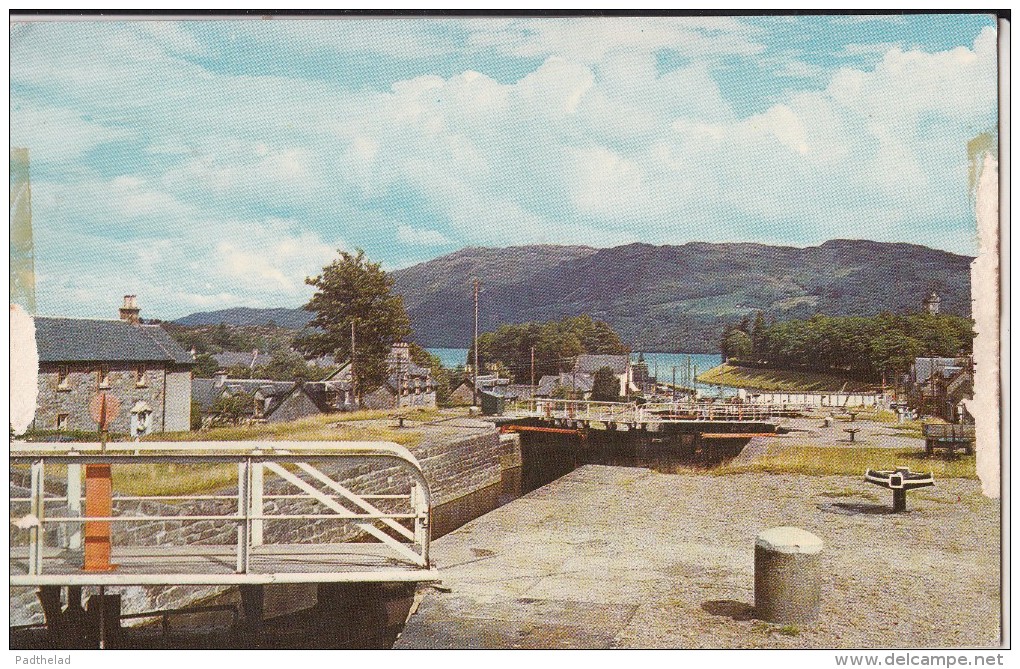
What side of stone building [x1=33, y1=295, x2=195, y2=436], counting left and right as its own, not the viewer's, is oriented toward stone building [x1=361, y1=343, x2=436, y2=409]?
left

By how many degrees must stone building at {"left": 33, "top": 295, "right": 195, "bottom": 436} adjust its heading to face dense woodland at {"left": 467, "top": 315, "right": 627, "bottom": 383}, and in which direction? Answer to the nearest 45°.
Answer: approximately 90° to its left

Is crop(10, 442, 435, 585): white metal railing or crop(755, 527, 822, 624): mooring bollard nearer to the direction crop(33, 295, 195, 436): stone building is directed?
the white metal railing

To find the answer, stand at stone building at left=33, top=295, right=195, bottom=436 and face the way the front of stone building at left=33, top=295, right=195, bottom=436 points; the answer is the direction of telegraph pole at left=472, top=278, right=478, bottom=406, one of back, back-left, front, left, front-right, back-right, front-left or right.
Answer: left

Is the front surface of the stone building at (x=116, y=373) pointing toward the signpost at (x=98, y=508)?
yes

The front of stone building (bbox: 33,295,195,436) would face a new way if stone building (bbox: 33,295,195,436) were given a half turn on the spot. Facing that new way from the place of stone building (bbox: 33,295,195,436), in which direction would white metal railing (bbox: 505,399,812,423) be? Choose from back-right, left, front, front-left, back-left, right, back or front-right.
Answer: right

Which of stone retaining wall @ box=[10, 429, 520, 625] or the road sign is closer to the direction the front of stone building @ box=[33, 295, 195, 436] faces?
the road sign

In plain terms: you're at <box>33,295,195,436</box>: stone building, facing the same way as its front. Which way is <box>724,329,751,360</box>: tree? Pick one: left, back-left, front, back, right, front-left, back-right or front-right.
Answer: left

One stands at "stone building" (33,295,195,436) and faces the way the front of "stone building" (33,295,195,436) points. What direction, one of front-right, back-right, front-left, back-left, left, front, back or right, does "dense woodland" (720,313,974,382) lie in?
left

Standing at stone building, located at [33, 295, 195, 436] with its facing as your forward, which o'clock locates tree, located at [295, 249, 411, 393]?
The tree is roughly at 9 o'clock from the stone building.

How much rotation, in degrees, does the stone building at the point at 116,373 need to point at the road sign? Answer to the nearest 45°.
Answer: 0° — it already faces it

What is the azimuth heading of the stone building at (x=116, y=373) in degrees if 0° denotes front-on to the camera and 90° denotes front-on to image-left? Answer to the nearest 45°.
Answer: approximately 0°
